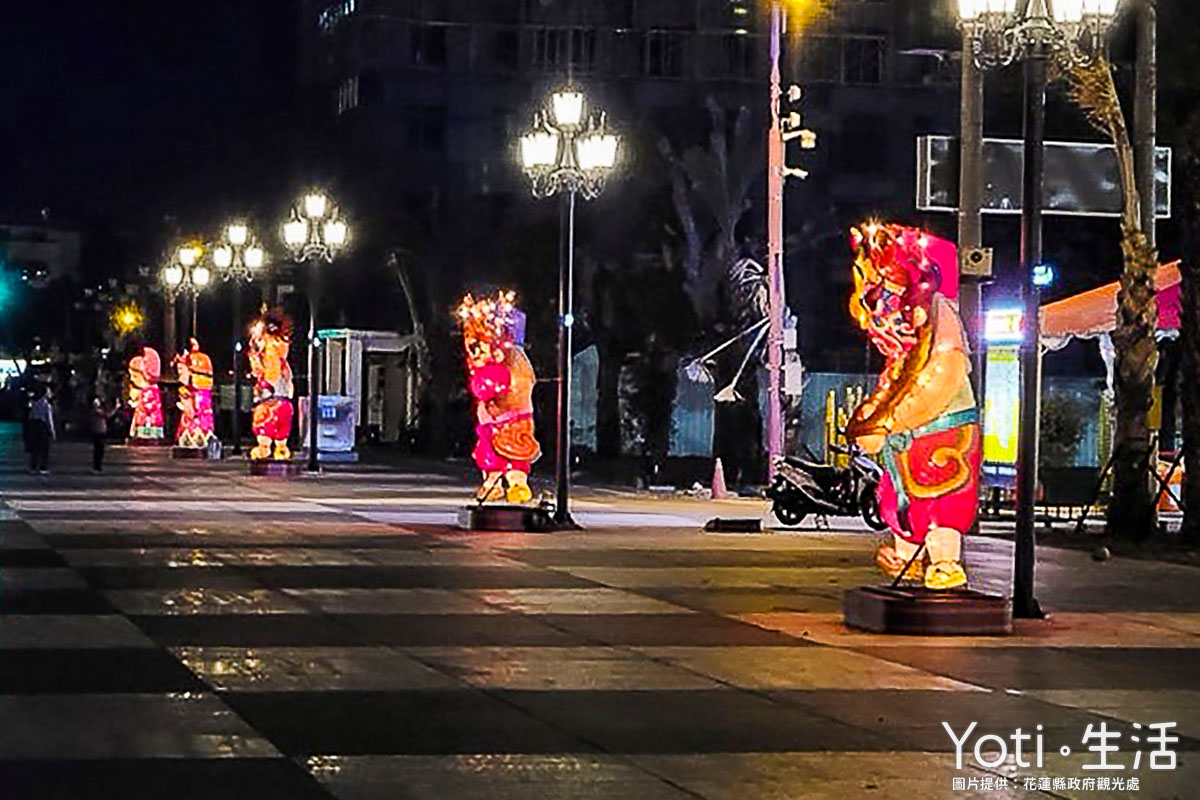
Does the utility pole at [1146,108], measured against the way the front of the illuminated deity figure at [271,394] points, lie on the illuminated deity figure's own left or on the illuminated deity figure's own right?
on the illuminated deity figure's own left

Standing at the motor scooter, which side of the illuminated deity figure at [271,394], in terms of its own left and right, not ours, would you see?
left

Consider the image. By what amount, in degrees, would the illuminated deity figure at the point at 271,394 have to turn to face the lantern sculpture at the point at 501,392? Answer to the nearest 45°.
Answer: approximately 45° to its left

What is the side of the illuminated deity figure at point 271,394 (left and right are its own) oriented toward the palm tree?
left

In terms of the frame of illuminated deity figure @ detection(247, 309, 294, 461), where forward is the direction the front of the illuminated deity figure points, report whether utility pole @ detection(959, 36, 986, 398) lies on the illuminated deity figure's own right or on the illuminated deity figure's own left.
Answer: on the illuminated deity figure's own left

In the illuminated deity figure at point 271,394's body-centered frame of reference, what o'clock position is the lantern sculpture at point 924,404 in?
The lantern sculpture is roughly at 10 o'clock from the illuminated deity figure.

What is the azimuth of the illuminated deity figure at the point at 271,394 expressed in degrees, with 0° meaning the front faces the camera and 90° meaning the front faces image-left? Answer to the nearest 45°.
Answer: approximately 45°

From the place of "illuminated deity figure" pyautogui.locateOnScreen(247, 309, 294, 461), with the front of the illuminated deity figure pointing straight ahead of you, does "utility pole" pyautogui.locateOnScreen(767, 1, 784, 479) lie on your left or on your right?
on your left
